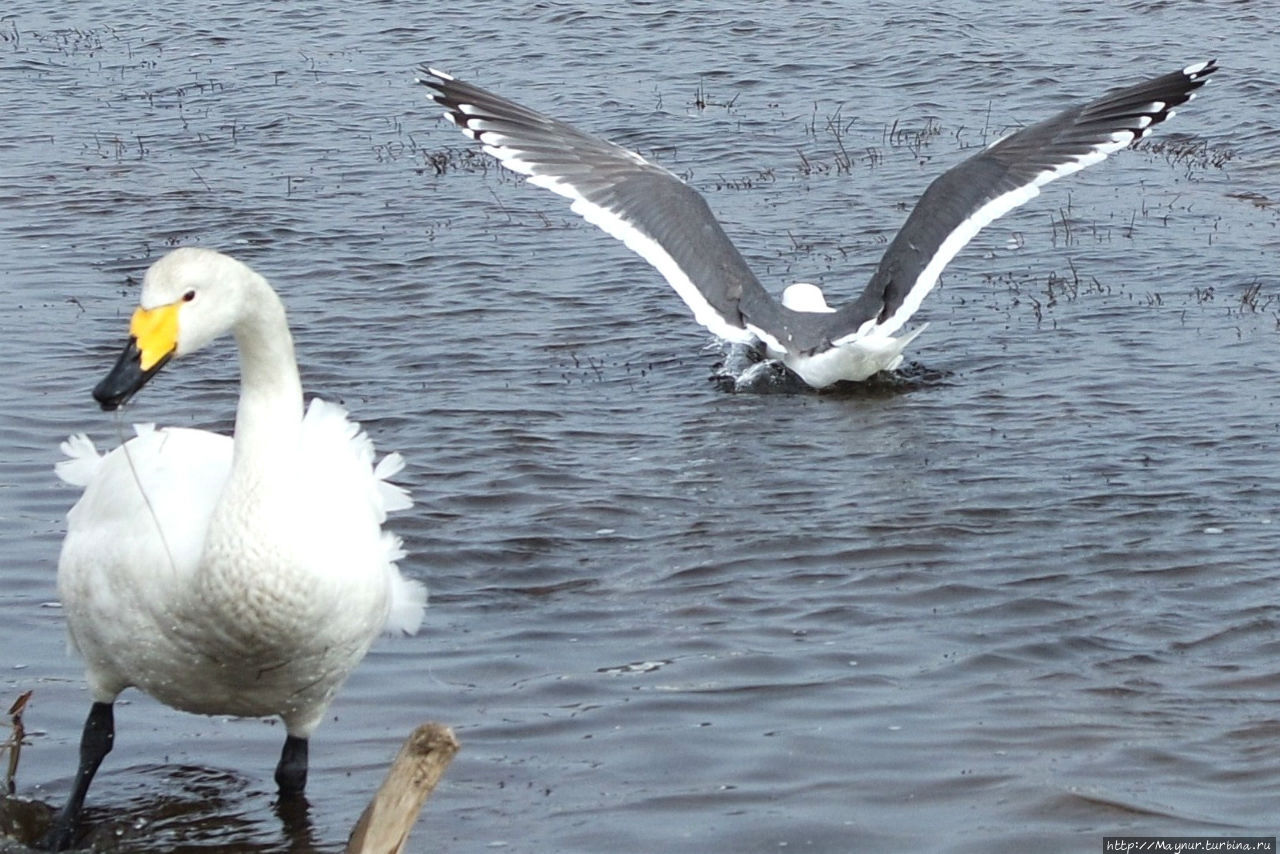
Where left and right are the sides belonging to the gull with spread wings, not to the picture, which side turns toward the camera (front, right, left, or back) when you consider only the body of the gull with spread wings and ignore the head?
back

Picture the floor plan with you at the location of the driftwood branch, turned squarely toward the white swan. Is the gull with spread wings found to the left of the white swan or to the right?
right

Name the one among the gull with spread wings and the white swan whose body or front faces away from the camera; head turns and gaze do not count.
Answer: the gull with spread wings

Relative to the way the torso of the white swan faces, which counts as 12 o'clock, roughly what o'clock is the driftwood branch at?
The driftwood branch is roughly at 11 o'clock from the white swan.

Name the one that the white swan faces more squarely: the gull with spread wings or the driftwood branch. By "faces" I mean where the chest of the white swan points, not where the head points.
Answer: the driftwood branch

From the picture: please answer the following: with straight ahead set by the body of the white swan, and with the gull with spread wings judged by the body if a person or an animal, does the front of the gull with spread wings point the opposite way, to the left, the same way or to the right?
the opposite way

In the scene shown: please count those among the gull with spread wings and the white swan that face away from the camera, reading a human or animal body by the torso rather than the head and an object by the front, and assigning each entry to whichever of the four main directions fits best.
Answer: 1

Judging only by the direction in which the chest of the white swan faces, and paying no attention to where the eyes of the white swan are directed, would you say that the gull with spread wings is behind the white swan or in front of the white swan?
behind

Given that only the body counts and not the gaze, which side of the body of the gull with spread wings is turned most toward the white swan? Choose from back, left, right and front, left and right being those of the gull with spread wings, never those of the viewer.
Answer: back

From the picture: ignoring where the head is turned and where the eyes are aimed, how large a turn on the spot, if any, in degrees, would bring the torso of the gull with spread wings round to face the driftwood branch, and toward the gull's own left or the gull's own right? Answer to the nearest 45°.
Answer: approximately 180°

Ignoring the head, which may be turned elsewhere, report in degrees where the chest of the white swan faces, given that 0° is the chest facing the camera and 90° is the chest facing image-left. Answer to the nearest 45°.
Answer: approximately 0°
